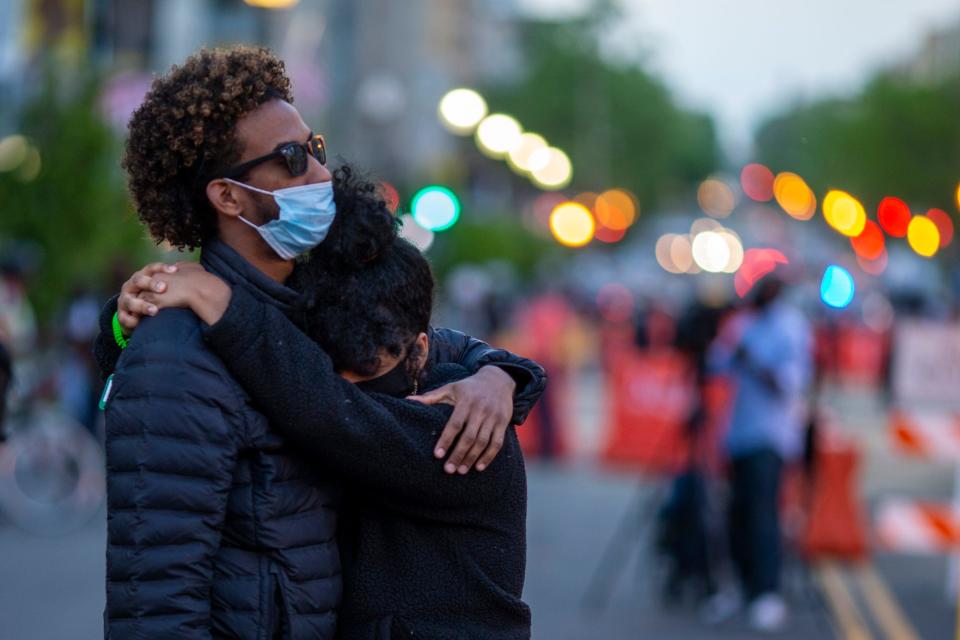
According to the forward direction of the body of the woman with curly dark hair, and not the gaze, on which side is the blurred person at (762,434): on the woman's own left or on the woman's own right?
on the woman's own right

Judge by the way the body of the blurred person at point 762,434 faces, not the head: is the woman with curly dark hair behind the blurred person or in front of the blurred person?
in front

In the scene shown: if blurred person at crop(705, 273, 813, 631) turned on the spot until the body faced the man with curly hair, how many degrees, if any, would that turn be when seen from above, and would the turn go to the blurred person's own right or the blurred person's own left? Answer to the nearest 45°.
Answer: approximately 45° to the blurred person's own left

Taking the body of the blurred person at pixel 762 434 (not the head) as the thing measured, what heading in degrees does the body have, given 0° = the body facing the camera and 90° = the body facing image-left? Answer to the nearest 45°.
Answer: approximately 45°

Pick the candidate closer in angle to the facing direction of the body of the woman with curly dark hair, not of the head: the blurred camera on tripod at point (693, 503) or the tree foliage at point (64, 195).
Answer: the tree foliage

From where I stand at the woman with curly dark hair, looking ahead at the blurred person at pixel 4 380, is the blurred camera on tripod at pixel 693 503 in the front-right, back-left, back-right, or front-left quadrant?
front-right
